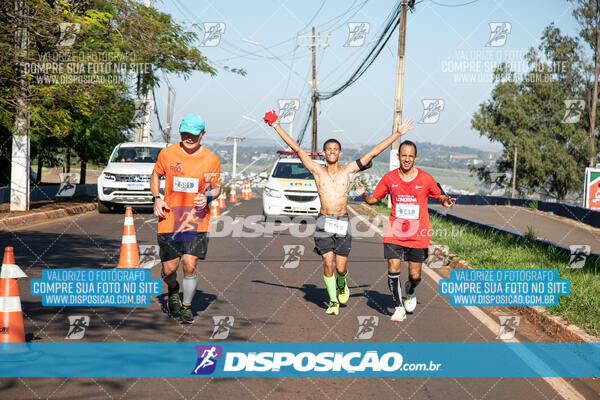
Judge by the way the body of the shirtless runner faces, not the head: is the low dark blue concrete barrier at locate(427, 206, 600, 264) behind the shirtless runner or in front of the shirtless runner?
behind

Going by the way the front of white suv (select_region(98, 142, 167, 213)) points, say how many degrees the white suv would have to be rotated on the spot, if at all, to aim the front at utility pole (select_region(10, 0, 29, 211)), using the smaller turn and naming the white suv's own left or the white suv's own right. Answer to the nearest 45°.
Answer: approximately 90° to the white suv's own right

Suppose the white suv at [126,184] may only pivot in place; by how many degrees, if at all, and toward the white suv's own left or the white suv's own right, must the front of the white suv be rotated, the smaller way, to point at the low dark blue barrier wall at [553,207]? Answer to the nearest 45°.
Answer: approximately 90° to the white suv's own left

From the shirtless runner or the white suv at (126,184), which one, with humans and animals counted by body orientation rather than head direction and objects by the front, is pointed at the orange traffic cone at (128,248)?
the white suv

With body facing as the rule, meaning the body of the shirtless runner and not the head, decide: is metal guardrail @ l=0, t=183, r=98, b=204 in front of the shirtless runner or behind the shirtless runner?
behind

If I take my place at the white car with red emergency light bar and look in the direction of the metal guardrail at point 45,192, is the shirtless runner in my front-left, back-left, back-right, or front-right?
back-left

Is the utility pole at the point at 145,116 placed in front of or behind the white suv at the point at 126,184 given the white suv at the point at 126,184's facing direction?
behind

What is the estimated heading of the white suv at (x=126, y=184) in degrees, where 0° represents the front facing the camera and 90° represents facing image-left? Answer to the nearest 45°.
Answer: approximately 0°

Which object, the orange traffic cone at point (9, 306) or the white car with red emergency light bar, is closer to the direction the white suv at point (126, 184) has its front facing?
the orange traffic cone

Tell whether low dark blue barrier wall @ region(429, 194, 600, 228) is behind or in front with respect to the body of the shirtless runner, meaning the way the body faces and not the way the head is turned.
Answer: behind

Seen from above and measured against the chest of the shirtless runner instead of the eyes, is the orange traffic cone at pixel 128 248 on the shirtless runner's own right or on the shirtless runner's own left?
on the shirtless runner's own right

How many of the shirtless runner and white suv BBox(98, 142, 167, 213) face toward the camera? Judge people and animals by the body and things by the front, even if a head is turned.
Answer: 2

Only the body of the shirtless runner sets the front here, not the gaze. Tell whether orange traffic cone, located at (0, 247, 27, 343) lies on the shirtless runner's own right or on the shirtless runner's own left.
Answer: on the shirtless runner's own right
